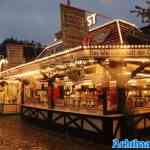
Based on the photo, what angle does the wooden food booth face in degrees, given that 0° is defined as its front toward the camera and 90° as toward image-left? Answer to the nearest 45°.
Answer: approximately 45°
